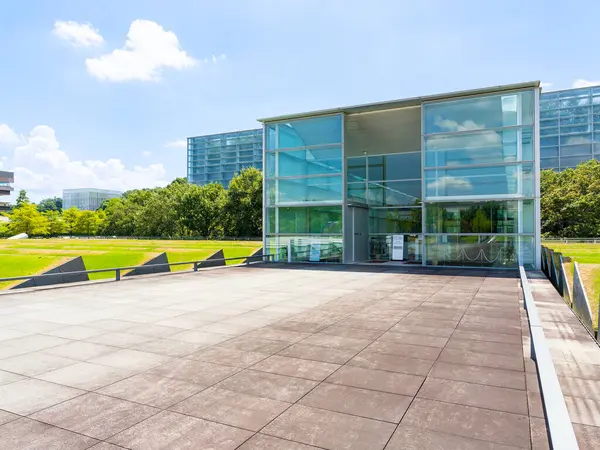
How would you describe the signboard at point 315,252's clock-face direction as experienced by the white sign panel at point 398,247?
The signboard is roughly at 2 o'clock from the white sign panel.

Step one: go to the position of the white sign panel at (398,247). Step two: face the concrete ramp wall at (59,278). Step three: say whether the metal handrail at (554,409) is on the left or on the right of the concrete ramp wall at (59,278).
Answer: left

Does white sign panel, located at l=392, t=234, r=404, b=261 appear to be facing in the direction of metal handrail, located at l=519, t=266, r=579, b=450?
yes

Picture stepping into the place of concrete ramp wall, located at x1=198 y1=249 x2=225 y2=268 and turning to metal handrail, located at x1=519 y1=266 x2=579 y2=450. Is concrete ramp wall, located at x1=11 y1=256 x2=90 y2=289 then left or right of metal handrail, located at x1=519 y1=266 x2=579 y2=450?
right

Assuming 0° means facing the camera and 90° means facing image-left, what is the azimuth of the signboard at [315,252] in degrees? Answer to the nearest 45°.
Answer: approximately 0°

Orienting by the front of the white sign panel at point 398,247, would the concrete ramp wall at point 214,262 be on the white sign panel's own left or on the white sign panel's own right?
on the white sign panel's own right

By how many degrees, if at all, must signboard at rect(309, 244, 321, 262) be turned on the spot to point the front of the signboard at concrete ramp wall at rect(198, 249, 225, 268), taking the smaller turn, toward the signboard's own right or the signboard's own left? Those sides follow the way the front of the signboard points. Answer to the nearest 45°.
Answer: approximately 90° to the signboard's own right

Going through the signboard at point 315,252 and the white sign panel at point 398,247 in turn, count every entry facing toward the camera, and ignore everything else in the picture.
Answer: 2

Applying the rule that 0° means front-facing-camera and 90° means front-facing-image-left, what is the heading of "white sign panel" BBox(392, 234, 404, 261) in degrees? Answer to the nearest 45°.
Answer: approximately 0°

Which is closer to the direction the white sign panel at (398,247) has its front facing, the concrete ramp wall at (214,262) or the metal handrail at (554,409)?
the metal handrail
